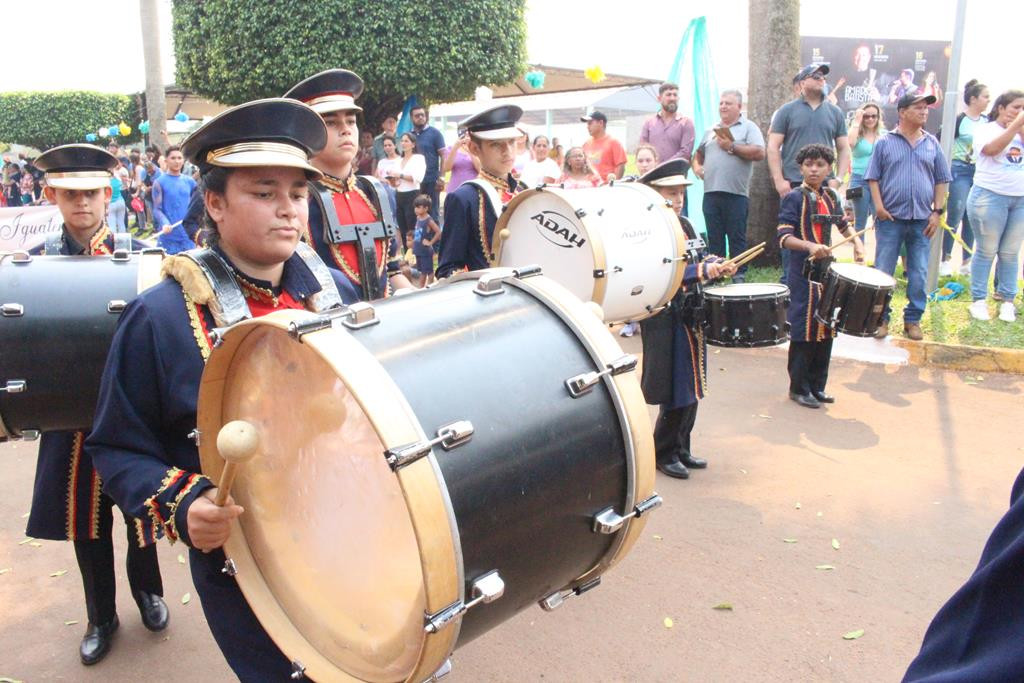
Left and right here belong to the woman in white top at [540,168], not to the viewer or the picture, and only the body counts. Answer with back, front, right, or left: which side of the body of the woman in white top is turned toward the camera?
front

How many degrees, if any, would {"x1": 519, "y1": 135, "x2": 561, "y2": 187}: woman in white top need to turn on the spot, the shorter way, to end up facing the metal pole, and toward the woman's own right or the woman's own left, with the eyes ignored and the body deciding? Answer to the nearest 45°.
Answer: approximately 45° to the woman's own left

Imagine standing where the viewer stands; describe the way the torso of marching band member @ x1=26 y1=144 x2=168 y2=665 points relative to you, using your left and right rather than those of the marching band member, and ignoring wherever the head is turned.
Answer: facing the viewer

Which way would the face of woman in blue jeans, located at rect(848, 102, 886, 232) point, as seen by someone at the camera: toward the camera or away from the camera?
toward the camera

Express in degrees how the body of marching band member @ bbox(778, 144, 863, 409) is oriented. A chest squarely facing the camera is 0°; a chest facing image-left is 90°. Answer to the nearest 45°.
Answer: approximately 315°

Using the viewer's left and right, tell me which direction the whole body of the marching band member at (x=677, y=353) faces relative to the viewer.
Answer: facing the viewer and to the right of the viewer

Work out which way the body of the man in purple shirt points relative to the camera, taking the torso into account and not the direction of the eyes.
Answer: toward the camera

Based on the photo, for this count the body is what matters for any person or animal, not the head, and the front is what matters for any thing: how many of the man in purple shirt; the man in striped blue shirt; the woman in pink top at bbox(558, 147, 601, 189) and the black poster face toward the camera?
4

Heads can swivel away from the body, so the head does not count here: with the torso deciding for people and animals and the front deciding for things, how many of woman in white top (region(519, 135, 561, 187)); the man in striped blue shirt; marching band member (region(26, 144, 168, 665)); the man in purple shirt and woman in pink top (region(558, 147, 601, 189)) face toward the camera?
5

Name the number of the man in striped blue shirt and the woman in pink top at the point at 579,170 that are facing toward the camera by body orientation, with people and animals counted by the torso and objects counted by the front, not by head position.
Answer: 2

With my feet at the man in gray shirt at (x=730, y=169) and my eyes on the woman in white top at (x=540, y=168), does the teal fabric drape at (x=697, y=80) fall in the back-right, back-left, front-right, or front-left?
front-right

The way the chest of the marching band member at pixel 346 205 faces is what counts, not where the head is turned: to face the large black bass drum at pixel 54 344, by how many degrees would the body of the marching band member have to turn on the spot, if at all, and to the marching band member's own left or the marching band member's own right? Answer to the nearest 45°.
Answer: approximately 90° to the marching band member's own right

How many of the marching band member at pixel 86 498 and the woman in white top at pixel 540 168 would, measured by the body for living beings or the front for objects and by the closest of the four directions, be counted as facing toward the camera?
2
